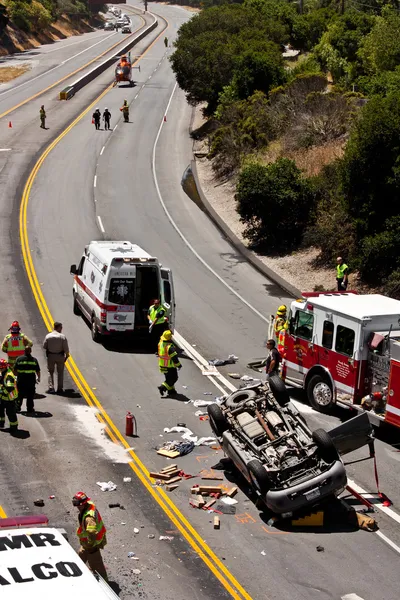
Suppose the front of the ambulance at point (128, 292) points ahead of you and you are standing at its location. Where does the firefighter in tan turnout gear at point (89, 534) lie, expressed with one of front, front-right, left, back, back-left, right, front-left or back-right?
back-left

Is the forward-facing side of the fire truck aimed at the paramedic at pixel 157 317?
yes

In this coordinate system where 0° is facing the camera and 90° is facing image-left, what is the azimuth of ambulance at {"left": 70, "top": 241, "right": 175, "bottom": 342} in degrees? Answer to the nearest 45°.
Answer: approximately 135°

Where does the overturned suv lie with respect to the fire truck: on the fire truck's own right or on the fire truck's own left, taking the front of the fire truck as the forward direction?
on the fire truck's own left

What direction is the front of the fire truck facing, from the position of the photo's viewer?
facing away from the viewer and to the left of the viewer
